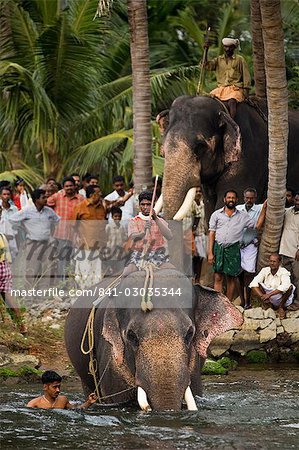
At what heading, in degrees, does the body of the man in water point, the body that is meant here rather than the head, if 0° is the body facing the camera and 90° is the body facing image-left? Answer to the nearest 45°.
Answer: approximately 315°

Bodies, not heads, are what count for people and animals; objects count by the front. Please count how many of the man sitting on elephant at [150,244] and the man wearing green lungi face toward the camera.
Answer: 2

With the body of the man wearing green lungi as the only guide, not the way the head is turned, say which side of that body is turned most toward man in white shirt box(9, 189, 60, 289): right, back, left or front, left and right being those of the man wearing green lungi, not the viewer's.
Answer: right

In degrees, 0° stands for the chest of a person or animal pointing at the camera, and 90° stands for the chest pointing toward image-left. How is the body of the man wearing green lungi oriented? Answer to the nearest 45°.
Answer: approximately 0°

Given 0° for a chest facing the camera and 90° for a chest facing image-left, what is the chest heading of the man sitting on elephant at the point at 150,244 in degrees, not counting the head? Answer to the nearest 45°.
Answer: approximately 0°
